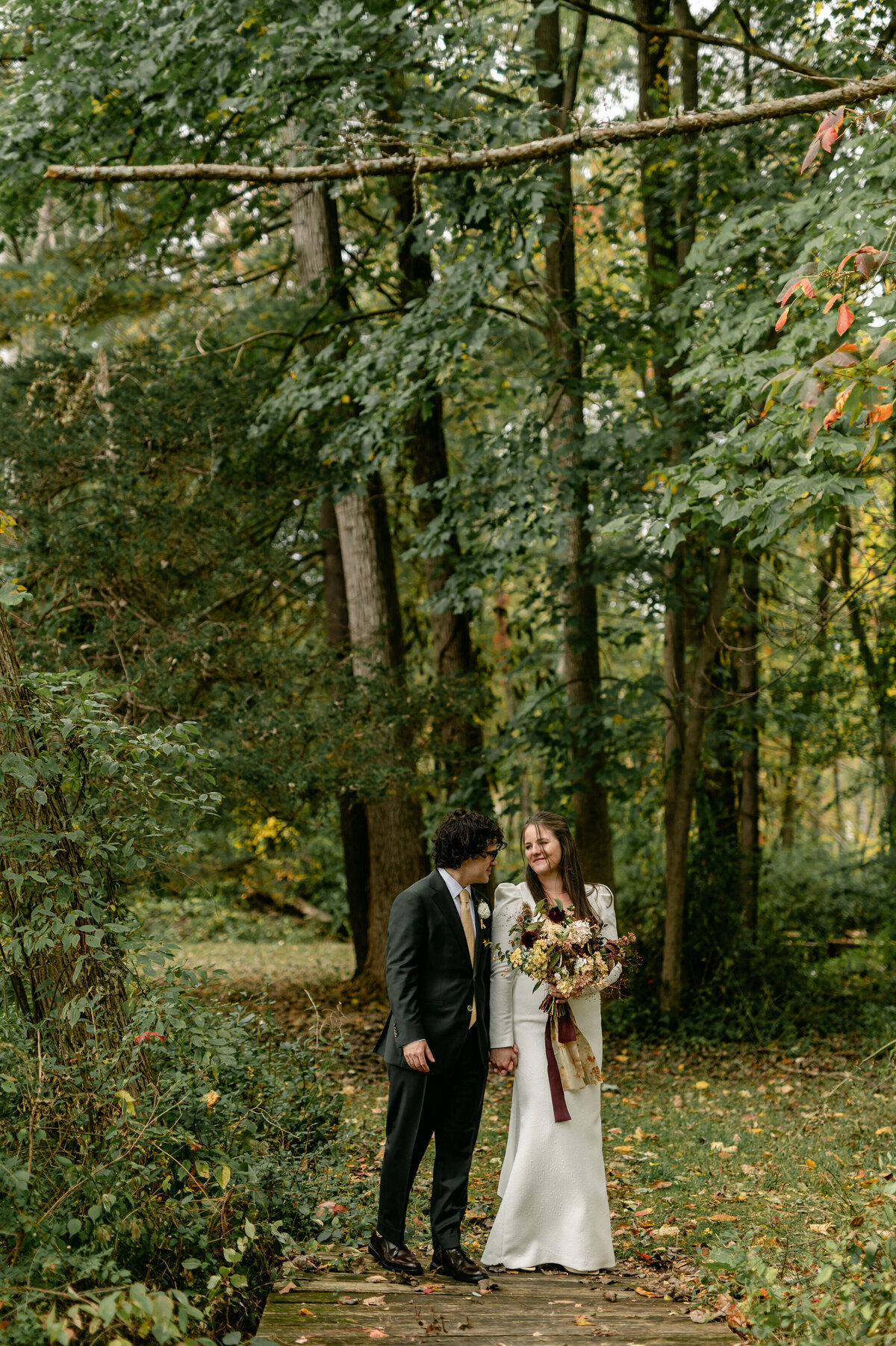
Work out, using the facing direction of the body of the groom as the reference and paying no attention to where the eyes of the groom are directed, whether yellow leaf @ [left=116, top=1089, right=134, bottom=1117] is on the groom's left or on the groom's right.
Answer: on the groom's right

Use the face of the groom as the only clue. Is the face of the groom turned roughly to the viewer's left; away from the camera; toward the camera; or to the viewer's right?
to the viewer's right

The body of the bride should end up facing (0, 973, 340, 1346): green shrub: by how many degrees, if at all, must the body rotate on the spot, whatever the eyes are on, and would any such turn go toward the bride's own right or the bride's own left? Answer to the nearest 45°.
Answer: approximately 45° to the bride's own right

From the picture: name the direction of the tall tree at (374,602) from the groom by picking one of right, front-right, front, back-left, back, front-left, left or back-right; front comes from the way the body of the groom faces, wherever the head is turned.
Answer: back-left

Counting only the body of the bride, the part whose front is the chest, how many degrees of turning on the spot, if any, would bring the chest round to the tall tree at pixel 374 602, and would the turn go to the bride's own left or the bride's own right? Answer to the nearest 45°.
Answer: approximately 180°

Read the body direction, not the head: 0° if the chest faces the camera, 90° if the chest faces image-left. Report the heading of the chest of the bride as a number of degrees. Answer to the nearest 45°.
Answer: approximately 0°

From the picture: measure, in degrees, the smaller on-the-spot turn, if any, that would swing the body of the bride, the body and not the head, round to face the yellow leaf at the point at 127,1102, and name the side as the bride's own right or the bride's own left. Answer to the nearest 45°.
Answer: approximately 45° to the bride's own right
